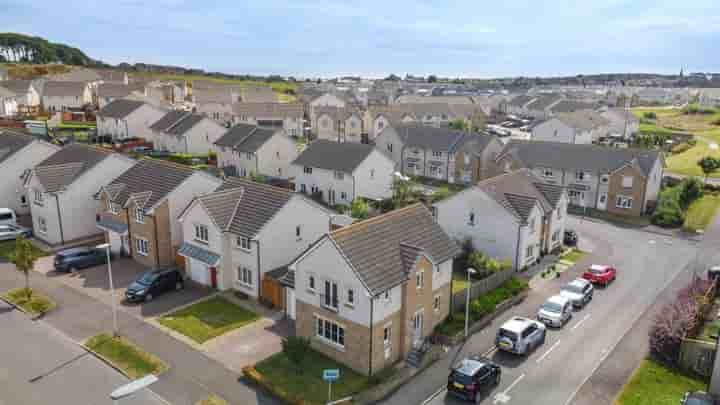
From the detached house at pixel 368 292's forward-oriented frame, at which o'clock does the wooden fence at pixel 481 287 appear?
The wooden fence is roughly at 9 o'clock from the detached house.

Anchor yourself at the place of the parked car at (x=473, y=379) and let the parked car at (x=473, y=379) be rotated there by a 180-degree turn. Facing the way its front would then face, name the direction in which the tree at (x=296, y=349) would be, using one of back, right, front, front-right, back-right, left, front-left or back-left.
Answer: front-right

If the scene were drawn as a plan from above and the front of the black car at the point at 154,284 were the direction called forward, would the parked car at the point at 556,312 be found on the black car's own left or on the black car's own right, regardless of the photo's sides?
on the black car's own left

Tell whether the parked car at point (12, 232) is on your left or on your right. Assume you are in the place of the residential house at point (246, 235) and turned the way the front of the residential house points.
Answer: on your right

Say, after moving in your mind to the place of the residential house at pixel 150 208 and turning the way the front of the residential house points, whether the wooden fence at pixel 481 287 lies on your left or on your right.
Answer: on your left

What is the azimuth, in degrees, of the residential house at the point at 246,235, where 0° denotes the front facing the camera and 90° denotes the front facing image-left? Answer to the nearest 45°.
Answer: approximately 45°

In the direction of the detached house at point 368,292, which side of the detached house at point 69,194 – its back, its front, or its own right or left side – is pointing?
left

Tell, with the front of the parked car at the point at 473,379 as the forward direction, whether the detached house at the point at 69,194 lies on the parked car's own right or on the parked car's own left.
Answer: on the parked car's own left

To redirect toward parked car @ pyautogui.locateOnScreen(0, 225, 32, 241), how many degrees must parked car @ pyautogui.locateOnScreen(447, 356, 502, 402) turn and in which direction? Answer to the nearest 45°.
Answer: approximately 135° to its left

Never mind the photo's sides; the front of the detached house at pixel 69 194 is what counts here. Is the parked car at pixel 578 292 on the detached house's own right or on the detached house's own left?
on the detached house's own left

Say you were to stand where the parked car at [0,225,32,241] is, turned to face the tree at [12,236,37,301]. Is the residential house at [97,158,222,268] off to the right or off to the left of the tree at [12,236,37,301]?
left

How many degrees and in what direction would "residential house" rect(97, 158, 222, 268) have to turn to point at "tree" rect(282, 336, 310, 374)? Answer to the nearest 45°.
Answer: approximately 45° to its left
